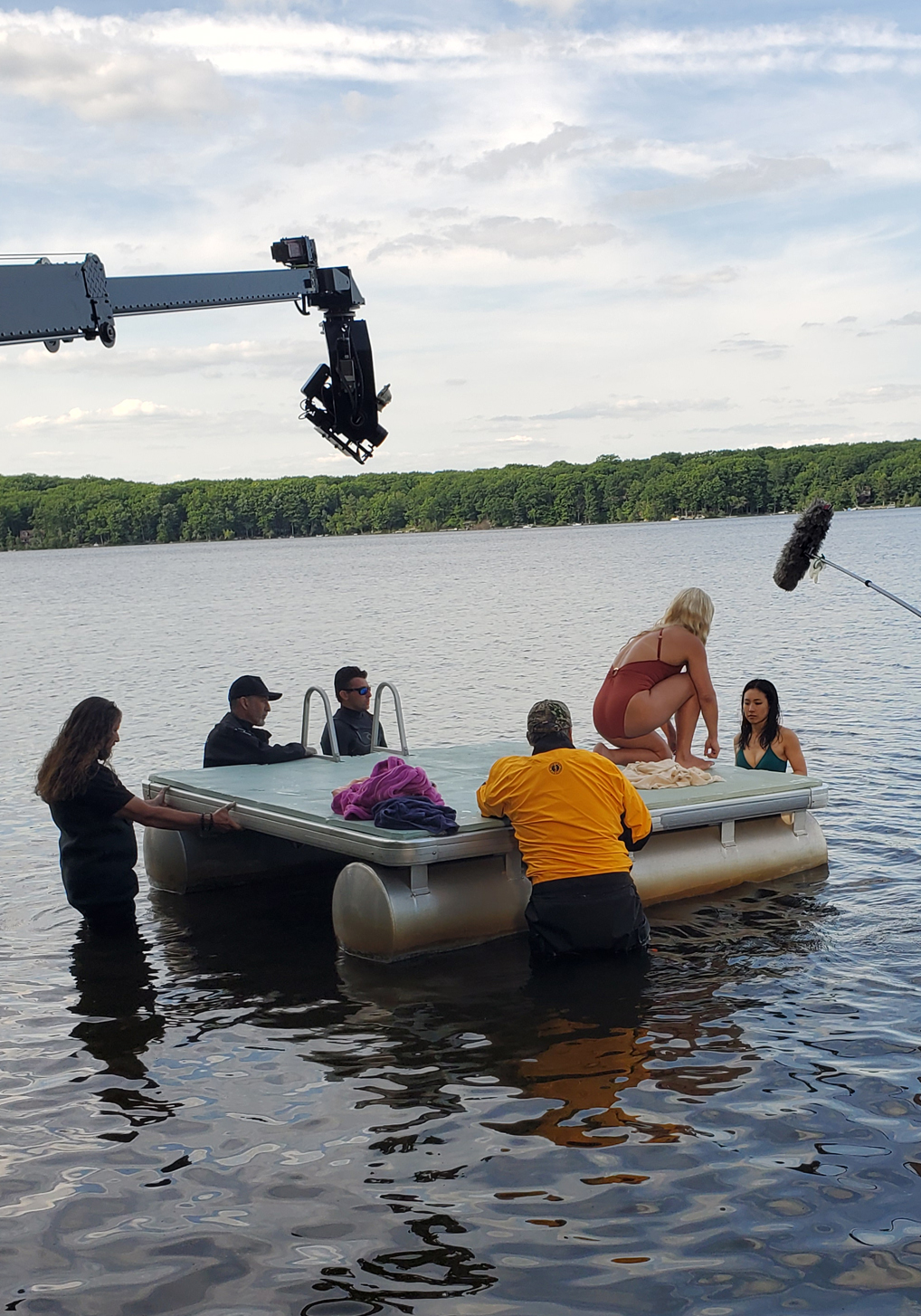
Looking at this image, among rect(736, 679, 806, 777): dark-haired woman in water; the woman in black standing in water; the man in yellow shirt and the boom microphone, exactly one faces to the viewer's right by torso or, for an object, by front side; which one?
the woman in black standing in water

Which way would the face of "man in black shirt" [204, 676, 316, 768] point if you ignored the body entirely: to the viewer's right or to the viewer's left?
to the viewer's right

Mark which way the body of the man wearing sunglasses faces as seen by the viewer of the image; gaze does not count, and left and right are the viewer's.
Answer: facing the viewer and to the right of the viewer

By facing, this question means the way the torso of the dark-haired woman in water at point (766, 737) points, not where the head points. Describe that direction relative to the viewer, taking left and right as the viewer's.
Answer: facing the viewer and to the left of the viewer

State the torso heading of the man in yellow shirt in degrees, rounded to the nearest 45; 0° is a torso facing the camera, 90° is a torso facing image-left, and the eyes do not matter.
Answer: approximately 180°

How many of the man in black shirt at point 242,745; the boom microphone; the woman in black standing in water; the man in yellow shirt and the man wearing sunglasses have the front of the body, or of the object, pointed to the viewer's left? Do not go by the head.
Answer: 1

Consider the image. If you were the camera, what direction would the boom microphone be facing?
facing to the left of the viewer

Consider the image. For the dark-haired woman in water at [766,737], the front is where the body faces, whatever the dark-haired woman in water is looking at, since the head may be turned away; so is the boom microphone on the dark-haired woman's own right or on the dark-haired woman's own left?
on the dark-haired woman's own left

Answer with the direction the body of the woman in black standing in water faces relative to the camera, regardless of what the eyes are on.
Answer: to the viewer's right

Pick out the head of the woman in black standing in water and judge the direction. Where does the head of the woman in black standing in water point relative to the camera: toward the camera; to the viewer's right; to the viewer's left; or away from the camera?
to the viewer's right

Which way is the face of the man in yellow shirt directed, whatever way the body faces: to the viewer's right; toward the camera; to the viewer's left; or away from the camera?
away from the camera
